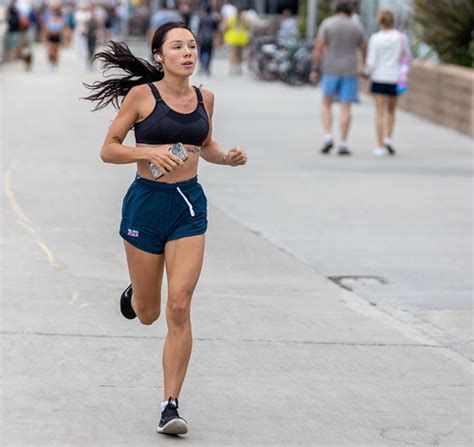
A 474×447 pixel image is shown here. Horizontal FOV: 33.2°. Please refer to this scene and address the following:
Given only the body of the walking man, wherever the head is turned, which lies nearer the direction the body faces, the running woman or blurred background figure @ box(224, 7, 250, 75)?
the blurred background figure

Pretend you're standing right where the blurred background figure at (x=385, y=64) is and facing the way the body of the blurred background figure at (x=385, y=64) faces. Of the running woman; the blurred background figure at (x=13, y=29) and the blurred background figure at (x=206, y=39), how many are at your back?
1

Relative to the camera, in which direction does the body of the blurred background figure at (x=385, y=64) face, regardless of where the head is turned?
away from the camera

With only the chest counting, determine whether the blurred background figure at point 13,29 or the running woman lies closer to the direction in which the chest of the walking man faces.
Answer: the blurred background figure

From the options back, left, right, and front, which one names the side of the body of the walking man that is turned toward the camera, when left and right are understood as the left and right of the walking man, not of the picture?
back

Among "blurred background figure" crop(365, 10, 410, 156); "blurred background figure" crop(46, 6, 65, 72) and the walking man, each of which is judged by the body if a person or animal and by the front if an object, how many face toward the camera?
1

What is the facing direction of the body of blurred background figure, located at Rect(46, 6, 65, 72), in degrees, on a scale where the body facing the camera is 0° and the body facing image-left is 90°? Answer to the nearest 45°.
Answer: approximately 0°

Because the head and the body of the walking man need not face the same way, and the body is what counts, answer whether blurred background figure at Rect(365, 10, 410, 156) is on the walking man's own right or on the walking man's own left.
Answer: on the walking man's own right

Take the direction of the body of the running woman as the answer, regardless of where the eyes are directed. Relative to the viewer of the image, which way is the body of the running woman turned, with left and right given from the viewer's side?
facing the viewer and to the right of the viewer

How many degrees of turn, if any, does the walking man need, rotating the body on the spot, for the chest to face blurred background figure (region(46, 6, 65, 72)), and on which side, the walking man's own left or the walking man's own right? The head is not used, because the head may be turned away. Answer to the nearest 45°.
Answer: approximately 45° to the walking man's own left

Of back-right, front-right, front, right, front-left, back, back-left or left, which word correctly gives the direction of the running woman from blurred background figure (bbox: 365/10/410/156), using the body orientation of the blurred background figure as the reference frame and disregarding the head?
back

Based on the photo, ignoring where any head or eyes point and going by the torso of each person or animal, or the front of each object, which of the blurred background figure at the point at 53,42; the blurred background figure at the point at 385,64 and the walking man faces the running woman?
the blurred background figure at the point at 53,42

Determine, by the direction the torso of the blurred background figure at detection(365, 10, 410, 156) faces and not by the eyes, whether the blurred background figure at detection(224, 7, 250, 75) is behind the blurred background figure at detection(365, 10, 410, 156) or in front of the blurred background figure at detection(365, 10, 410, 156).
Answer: in front

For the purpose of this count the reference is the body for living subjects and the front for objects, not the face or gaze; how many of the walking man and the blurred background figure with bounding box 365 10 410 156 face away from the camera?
2
